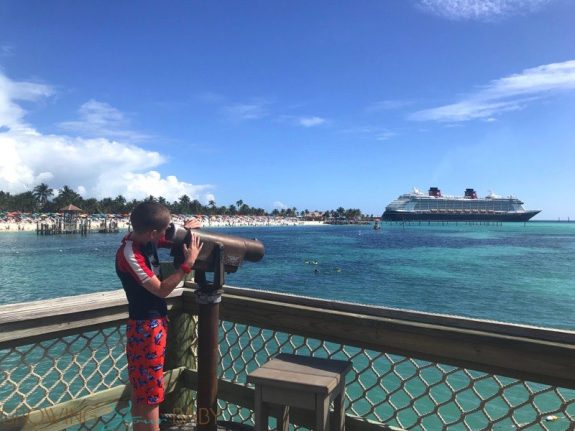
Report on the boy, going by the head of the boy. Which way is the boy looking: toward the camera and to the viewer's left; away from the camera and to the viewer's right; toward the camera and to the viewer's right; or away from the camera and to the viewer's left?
away from the camera and to the viewer's right

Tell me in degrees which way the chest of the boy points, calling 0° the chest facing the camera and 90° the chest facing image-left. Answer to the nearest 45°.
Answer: approximately 270°

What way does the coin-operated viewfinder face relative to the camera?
to the viewer's right

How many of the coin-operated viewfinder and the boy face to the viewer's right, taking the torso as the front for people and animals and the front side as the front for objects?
2
